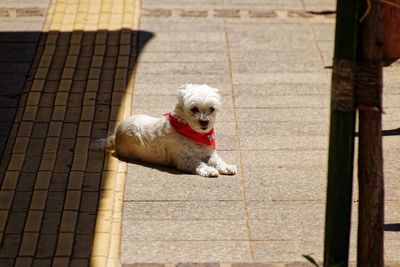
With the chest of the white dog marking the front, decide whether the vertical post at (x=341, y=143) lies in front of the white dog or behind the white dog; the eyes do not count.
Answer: in front

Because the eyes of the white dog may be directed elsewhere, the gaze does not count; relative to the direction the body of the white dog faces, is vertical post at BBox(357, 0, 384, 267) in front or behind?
in front

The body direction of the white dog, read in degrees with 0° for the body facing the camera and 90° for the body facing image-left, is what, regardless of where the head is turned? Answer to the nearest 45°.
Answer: approximately 315°
